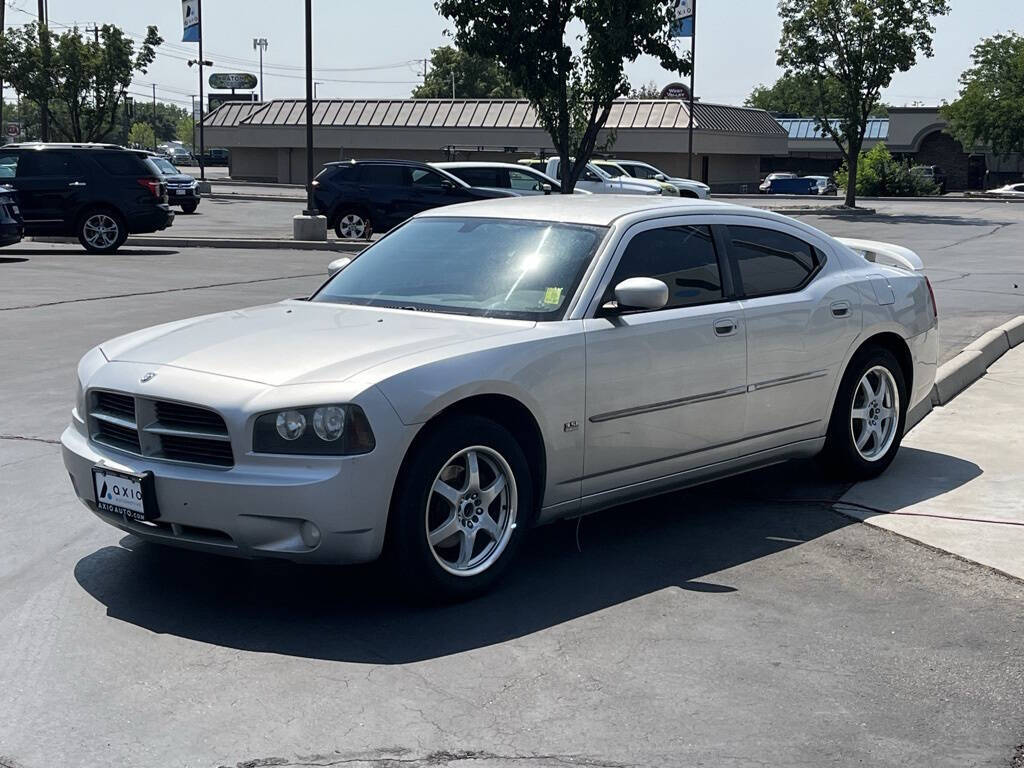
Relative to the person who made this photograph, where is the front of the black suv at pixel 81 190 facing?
facing to the left of the viewer

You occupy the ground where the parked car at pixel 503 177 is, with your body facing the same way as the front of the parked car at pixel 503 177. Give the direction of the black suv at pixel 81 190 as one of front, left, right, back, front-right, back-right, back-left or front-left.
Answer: back-right

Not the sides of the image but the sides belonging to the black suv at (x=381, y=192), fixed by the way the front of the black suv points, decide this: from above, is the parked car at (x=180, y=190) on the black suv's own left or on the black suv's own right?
on the black suv's own left

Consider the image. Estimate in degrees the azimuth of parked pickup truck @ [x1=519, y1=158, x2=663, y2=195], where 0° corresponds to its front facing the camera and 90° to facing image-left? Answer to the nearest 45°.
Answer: approximately 270°

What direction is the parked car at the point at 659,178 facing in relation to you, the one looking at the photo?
facing to the right of the viewer

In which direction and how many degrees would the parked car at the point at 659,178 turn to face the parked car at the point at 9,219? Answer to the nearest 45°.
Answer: approximately 135° to its right

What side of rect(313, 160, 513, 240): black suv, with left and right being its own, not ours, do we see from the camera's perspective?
right

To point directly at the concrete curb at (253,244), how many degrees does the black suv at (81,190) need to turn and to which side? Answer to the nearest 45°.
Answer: approximately 135° to its right

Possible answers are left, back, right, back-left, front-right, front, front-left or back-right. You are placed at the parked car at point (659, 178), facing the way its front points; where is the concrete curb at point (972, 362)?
right

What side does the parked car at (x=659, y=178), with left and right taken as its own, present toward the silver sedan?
right

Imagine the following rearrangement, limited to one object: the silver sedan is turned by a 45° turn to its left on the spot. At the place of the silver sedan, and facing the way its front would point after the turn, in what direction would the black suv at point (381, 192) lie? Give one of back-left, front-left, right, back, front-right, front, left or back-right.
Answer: back

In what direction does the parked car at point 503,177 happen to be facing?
to the viewer's right

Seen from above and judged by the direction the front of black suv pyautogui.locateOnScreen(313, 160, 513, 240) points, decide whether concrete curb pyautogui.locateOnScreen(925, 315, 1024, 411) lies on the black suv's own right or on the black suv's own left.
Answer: on the black suv's own right
